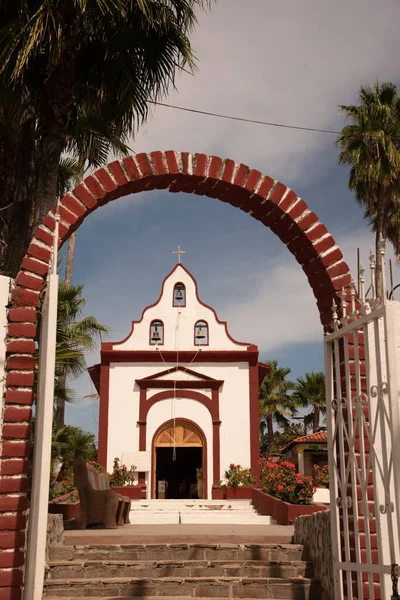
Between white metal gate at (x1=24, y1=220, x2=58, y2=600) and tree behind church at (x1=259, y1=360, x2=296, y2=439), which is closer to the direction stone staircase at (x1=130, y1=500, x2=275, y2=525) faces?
the white metal gate

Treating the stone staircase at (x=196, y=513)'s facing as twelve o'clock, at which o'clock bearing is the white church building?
The white church building is roughly at 6 o'clock from the stone staircase.

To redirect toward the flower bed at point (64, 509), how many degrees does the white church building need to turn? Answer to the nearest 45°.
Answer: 0° — it already faces it

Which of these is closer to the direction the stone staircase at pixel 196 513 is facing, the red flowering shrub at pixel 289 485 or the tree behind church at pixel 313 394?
the red flowering shrub

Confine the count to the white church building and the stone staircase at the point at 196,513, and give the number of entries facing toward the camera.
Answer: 2

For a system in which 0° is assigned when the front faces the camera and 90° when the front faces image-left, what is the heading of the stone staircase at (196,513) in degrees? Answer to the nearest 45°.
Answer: approximately 0°

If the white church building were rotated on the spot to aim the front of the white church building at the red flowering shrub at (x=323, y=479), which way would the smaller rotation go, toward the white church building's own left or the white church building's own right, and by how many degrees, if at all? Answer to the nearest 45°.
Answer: approximately 45° to the white church building's own left

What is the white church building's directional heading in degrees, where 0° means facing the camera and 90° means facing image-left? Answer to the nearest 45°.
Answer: approximately 0°

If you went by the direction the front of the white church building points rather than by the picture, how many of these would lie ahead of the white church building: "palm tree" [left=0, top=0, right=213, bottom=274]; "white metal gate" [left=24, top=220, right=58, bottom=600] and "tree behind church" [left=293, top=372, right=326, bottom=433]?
2
